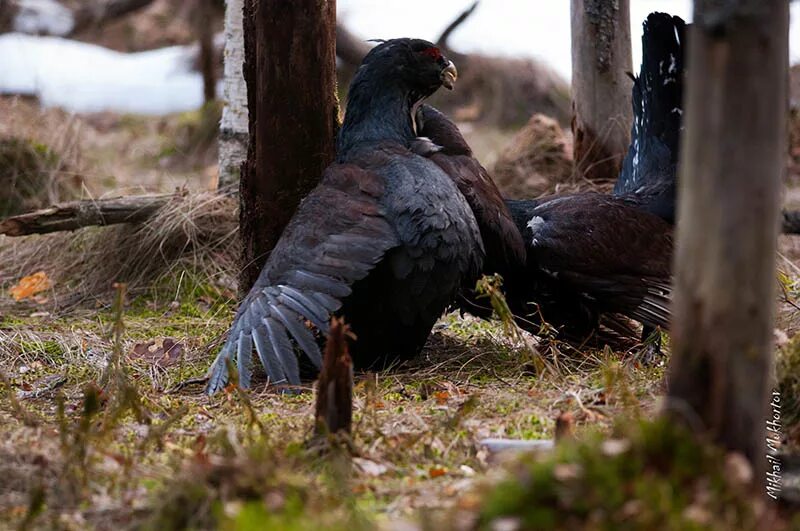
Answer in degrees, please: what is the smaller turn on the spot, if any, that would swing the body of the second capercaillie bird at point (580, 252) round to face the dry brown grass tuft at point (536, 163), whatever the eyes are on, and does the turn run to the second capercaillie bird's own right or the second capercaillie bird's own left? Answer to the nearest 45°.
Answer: approximately 90° to the second capercaillie bird's own right

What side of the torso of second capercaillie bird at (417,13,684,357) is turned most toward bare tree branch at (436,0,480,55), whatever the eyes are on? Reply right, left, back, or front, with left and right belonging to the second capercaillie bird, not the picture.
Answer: right

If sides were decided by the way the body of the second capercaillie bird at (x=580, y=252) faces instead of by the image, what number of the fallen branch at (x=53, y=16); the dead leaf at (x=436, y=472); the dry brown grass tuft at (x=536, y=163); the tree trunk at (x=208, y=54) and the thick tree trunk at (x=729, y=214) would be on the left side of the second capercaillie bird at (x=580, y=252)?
2

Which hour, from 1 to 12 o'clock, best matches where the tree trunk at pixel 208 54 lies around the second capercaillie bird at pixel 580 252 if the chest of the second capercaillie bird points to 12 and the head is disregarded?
The tree trunk is roughly at 2 o'clock from the second capercaillie bird.

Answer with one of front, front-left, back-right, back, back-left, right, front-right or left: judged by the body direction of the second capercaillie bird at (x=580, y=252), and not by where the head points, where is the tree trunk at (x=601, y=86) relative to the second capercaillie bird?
right

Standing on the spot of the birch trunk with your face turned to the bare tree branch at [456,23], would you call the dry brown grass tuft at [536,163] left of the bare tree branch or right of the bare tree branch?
right

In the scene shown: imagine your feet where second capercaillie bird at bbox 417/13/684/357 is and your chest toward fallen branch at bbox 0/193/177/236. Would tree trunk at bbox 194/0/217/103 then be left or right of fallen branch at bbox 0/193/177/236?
right

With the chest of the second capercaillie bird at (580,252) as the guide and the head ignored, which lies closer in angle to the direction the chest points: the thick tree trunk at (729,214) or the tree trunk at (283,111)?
the tree trunk

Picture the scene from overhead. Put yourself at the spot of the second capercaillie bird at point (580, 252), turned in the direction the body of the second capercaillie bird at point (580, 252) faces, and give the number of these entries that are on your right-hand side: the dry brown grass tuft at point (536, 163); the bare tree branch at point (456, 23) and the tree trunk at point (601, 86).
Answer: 3

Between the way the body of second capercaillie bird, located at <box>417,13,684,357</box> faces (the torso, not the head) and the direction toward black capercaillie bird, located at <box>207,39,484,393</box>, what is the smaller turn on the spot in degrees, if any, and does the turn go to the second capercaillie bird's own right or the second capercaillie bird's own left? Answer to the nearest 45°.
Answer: approximately 45° to the second capercaillie bird's own left

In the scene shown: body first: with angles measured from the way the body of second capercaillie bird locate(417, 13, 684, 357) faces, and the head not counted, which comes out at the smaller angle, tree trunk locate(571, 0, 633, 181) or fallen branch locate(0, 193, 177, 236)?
the fallen branch

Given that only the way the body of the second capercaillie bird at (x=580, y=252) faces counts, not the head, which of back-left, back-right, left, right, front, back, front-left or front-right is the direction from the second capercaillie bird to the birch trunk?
front-right

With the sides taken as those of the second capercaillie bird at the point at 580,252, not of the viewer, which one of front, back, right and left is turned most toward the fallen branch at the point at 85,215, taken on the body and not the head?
front

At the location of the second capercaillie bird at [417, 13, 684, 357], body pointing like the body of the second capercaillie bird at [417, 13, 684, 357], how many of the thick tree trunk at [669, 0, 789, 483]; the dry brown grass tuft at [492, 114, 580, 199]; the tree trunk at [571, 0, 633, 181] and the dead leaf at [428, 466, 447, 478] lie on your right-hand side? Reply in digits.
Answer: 2

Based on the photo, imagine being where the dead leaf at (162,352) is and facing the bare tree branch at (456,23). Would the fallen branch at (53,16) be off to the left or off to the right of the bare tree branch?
left

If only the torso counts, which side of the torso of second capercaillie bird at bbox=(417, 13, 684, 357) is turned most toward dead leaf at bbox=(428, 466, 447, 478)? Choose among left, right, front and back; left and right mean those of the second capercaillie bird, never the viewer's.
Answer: left

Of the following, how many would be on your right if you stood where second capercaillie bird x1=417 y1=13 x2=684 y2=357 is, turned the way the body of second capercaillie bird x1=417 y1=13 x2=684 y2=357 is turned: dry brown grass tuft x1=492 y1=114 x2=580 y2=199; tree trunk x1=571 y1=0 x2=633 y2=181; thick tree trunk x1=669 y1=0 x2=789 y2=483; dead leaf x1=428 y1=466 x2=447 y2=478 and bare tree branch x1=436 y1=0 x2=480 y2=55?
3

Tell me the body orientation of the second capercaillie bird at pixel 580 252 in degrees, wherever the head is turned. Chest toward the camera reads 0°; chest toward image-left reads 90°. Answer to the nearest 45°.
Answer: approximately 90°

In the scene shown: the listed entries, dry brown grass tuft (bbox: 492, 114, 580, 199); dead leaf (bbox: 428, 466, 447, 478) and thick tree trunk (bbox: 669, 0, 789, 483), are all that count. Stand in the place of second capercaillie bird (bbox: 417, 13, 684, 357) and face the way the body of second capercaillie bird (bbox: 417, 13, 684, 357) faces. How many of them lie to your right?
1
